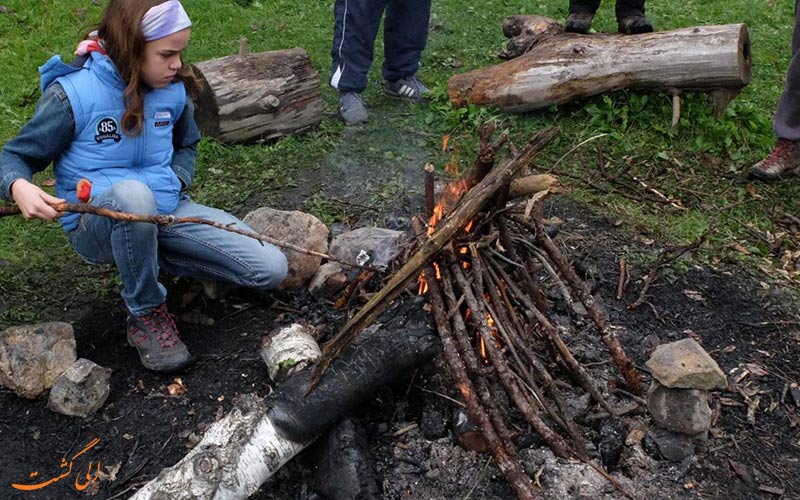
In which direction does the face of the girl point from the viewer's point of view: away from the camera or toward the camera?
toward the camera

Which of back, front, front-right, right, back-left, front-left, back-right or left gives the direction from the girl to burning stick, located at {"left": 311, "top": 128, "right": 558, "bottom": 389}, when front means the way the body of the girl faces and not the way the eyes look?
front

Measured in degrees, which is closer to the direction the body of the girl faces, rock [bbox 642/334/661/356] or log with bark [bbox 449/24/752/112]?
the rock

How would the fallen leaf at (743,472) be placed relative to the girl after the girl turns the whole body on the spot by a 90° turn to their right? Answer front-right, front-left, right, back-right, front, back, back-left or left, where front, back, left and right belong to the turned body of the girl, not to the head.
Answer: left

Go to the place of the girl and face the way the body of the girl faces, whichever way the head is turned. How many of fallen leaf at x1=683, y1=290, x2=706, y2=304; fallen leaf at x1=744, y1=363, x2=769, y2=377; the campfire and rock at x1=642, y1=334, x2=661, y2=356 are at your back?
0

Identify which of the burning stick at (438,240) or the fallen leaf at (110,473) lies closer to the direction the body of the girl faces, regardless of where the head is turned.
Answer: the burning stick

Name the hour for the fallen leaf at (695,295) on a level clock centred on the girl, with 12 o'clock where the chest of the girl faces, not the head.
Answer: The fallen leaf is roughly at 11 o'clock from the girl.

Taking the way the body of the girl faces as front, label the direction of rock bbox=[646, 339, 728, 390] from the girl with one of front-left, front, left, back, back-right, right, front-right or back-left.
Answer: front

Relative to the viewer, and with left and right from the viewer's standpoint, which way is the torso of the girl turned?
facing the viewer and to the right of the viewer

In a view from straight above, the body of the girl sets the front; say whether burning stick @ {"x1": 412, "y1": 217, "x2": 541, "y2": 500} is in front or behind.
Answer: in front
